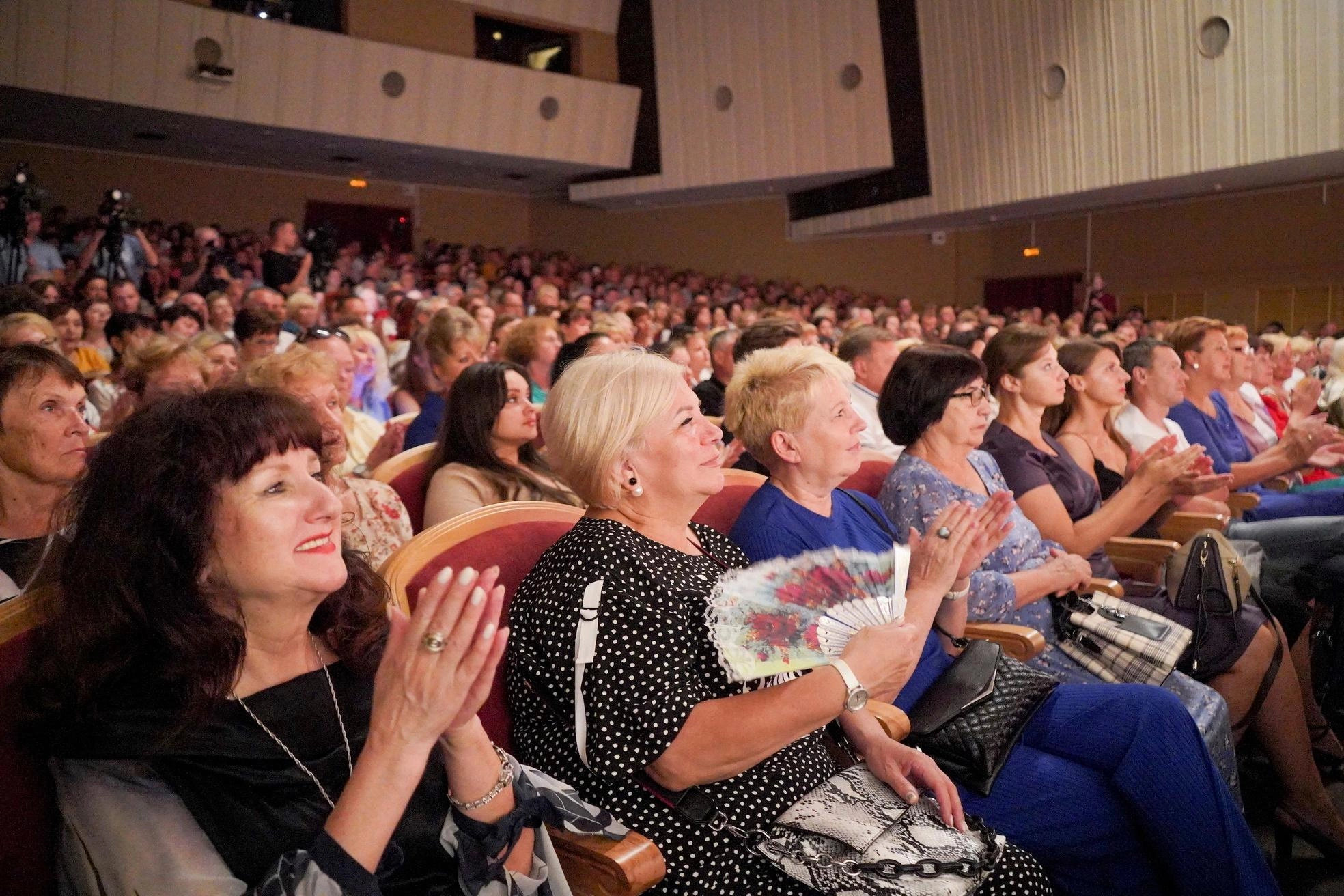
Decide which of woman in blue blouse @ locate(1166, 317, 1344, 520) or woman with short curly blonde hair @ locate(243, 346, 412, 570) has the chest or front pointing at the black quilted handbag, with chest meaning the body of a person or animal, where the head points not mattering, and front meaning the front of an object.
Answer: the woman with short curly blonde hair

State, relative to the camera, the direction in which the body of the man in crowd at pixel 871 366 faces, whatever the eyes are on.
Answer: to the viewer's right

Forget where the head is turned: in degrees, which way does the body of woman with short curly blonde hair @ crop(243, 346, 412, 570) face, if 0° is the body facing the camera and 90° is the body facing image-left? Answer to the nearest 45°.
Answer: approximately 315°

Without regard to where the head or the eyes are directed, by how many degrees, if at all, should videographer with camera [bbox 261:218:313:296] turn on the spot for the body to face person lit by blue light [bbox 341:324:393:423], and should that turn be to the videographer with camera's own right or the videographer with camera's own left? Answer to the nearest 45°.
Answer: approximately 45° to the videographer with camera's own right

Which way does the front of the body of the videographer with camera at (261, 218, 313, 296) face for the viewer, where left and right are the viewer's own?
facing the viewer and to the right of the viewer

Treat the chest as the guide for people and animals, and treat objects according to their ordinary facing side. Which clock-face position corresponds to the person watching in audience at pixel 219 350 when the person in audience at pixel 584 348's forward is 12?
the person watching in audience at pixel 219 350 is roughly at 5 o'clock from the person in audience at pixel 584 348.

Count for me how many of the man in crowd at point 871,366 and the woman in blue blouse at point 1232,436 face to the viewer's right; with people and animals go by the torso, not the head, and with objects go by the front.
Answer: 2

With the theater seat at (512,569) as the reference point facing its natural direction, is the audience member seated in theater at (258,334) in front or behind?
behind
